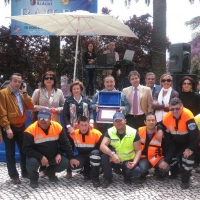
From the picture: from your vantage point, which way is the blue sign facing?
toward the camera

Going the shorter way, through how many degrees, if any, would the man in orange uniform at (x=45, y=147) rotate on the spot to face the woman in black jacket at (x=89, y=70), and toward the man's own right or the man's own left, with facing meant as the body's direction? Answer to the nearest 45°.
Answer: approximately 180°

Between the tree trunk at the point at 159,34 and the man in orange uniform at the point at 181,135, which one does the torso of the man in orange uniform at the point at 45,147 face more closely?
the man in orange uniform

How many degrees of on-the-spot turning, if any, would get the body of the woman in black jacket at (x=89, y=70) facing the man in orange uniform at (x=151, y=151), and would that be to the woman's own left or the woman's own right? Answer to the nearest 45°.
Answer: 0° — they already face them

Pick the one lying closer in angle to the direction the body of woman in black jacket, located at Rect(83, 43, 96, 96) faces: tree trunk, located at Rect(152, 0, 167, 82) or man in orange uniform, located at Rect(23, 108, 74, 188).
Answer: the man in orange uniform

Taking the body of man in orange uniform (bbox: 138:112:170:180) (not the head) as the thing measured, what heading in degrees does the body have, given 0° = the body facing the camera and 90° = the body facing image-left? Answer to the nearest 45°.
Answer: approximately 0°

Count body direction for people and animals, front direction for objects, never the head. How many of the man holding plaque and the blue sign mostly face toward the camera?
2

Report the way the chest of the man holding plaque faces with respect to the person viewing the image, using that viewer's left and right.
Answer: facing the viewer

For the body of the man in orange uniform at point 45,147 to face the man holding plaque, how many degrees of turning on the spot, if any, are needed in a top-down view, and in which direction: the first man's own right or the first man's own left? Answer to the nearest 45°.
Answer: approximately 135° to the first man's own left

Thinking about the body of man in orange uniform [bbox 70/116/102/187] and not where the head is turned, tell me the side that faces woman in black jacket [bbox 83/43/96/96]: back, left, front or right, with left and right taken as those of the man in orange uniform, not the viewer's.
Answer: back

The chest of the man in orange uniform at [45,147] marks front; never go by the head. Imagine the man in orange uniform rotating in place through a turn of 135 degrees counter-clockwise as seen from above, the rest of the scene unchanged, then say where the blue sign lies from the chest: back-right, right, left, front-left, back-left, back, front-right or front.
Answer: front-left

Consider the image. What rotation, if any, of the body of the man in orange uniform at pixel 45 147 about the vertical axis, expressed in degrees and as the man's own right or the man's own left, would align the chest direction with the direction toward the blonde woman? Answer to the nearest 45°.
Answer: approximately 90° to the man's own left

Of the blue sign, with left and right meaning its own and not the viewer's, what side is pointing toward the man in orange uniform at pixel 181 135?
front

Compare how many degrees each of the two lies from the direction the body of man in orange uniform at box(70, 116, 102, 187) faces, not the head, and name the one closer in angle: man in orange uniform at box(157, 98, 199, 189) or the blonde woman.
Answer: the man in orange uniform
